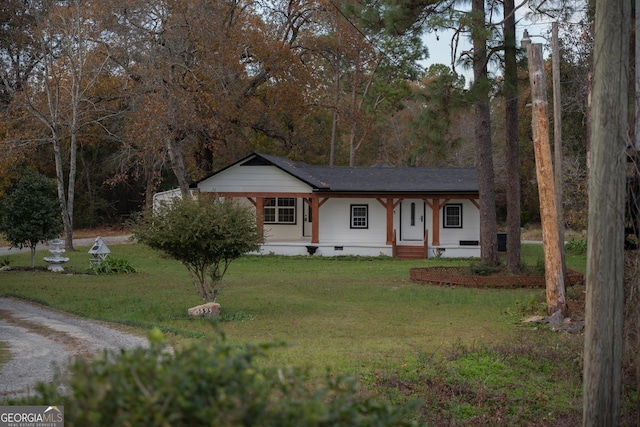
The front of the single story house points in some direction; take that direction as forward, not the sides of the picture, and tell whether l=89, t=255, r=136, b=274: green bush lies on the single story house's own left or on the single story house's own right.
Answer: on the single story house's own right

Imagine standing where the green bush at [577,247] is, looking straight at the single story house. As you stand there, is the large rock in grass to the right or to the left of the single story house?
left

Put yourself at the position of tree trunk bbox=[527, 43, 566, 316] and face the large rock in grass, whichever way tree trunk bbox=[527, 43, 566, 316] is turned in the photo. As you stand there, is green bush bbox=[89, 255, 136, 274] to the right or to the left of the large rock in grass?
right

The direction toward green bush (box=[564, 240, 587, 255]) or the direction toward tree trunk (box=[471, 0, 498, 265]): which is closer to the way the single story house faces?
the tree trunk

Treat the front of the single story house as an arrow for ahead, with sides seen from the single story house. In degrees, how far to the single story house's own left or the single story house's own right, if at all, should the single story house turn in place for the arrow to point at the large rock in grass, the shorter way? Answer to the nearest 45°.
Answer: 0° — it already faces it

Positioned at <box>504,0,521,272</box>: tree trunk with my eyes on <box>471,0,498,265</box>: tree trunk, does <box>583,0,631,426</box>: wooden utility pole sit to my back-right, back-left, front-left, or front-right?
back-left

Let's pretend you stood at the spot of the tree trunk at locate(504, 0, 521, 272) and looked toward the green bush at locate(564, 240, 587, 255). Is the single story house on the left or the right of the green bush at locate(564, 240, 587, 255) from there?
left

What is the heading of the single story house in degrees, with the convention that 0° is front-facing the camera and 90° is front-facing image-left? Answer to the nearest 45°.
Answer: approximately 0°

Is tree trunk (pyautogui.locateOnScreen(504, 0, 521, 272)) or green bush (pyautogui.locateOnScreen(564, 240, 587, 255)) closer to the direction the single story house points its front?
the tree trunk

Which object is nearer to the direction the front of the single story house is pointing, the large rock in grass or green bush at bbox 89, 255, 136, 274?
the large rock in grass

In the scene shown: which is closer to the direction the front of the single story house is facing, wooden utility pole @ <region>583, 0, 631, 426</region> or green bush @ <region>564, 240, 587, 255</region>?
the wooden utility pole

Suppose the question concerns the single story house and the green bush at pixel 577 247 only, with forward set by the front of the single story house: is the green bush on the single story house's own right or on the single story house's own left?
on the single story house's own left
